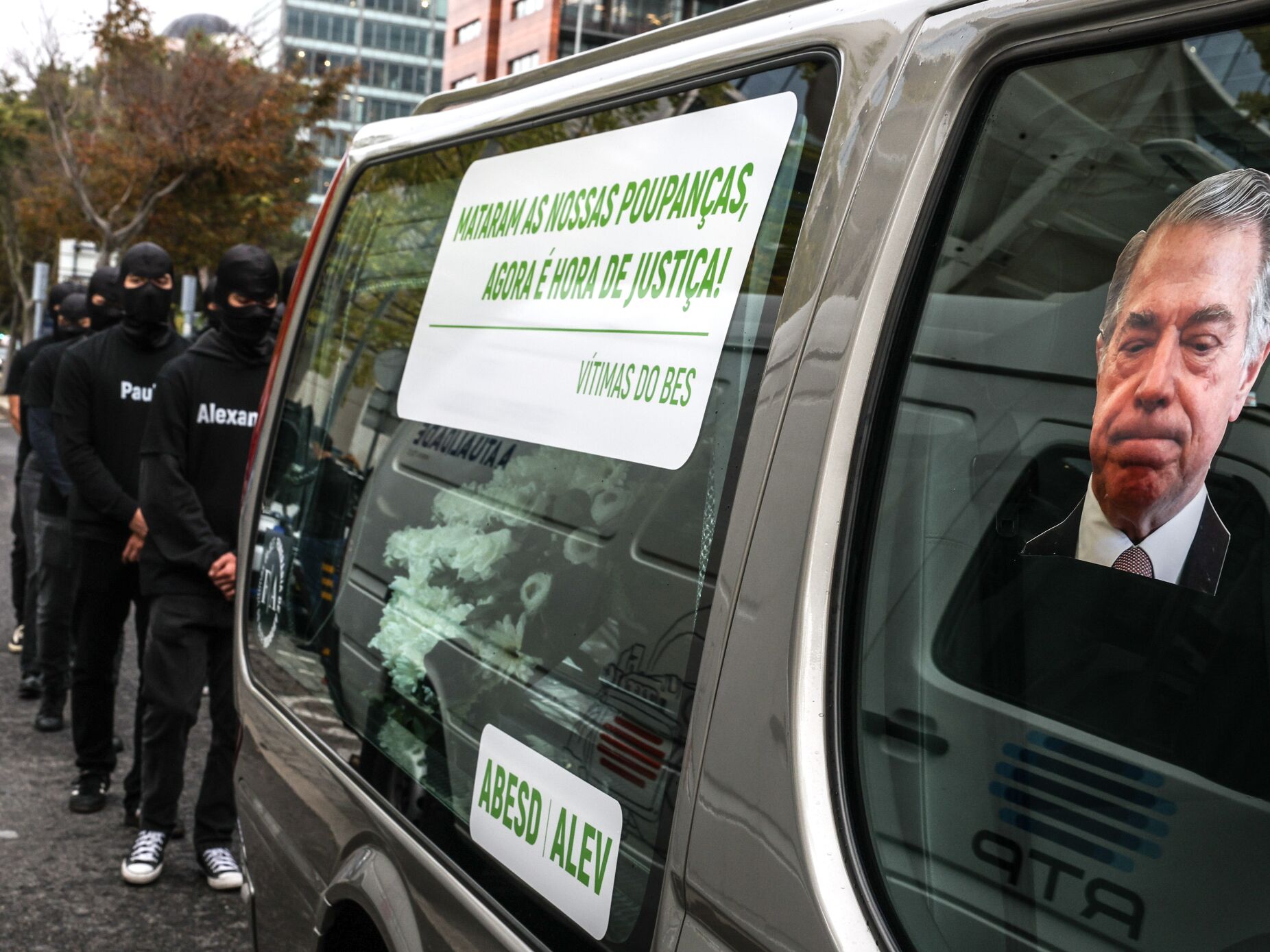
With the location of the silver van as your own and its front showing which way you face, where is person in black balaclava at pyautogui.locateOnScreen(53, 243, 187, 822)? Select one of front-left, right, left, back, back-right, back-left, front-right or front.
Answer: back

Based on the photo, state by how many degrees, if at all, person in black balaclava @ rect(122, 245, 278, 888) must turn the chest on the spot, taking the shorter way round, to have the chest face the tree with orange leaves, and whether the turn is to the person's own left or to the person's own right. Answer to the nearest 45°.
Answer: approximately 135° to the person's own left

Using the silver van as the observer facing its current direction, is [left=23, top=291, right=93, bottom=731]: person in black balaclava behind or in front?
behind

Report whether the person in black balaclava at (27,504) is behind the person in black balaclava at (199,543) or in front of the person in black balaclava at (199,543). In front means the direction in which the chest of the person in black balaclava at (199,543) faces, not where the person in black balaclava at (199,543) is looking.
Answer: behind

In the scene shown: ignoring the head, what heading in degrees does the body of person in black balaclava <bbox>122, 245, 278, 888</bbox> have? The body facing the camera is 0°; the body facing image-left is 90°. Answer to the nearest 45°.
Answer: approximately 315°

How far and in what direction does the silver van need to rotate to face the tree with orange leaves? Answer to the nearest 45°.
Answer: approximately 180°

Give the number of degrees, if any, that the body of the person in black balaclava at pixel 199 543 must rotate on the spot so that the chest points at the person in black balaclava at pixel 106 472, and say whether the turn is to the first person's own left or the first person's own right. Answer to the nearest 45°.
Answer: approximately 180°

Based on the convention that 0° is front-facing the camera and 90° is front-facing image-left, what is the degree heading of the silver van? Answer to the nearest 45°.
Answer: approximately 315°
